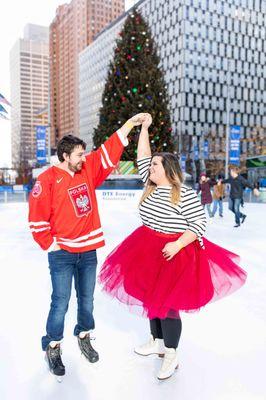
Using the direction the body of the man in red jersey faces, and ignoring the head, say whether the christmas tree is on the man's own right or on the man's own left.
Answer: on the man's own left

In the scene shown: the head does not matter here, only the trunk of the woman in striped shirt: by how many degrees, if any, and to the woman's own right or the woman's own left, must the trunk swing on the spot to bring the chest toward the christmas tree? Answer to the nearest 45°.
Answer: approximately 135° to the woman's own right

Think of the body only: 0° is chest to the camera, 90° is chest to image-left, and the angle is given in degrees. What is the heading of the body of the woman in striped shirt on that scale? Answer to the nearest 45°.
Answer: approximately 45°

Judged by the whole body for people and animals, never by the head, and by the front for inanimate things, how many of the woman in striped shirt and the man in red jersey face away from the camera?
0
